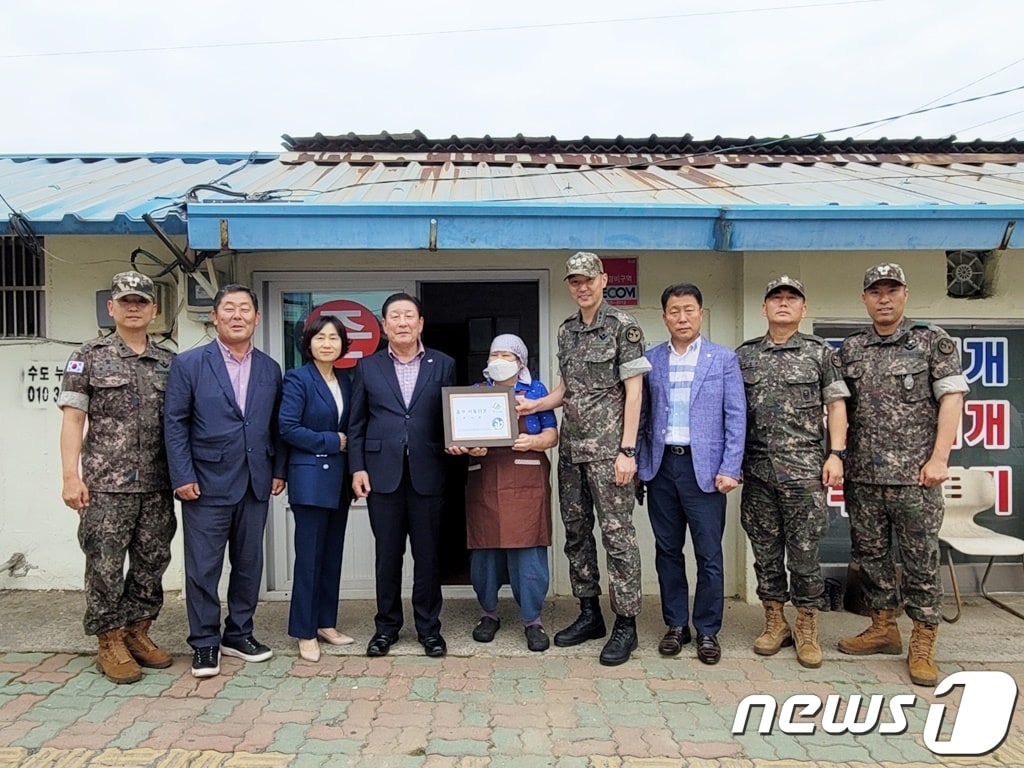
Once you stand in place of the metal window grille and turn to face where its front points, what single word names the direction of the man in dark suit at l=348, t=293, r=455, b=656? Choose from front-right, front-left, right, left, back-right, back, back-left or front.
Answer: front-left

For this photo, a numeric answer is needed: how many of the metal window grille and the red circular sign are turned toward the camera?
2

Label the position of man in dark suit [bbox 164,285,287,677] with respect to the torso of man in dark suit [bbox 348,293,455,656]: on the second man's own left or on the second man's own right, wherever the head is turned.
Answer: on the second man's own right

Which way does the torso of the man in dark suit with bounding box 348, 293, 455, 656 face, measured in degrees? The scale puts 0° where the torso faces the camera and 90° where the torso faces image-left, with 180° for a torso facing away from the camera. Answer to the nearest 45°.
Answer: approximately 0°

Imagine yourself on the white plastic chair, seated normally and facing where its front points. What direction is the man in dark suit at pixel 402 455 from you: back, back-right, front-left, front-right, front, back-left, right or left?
right

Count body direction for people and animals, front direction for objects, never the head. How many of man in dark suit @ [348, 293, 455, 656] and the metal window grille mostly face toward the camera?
2

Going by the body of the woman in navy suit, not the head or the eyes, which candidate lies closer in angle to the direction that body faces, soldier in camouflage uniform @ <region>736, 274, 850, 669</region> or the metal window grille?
the soldier in camouflage uniform

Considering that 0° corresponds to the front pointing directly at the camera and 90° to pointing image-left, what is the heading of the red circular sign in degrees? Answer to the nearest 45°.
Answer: approximately 0°

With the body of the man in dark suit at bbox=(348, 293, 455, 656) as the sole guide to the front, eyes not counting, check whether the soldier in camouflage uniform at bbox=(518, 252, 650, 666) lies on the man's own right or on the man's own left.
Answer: on the man's own left
